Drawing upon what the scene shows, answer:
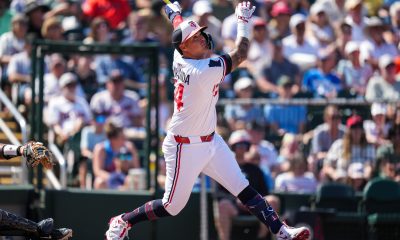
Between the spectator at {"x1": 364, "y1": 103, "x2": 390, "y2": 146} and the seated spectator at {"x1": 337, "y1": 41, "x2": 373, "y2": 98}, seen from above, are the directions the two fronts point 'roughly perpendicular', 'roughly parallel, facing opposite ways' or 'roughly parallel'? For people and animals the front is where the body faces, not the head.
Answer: roughly parallel

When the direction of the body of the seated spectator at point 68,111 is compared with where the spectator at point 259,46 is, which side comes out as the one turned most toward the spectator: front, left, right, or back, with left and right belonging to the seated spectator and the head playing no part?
left

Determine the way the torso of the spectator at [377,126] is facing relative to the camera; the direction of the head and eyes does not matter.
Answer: toward the camera

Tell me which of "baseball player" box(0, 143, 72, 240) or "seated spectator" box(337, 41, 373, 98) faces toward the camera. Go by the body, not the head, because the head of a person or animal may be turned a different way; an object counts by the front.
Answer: the seated spectator

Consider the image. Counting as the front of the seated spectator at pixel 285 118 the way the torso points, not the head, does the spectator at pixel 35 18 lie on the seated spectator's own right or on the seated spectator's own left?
on the seated spectator's own right

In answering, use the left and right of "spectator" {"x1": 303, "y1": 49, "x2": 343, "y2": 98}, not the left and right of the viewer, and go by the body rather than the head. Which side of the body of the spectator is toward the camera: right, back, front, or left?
front

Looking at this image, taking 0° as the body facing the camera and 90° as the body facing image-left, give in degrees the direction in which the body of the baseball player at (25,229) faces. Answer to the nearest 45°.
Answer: approximately 270°

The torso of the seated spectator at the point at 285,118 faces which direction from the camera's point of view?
toward the camera

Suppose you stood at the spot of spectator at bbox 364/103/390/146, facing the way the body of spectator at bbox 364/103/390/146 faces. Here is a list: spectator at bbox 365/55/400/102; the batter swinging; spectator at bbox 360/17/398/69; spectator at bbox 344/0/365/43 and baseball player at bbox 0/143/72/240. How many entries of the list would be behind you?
3

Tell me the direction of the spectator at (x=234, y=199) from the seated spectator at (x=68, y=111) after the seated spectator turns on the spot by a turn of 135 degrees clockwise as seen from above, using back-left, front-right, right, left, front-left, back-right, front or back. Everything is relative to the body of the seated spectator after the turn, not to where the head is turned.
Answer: back

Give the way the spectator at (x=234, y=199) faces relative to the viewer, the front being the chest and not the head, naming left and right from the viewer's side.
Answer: facing the viewer and to the left of the viewer

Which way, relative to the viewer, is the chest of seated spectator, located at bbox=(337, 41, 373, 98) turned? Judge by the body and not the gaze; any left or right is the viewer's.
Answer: facing the viewer
